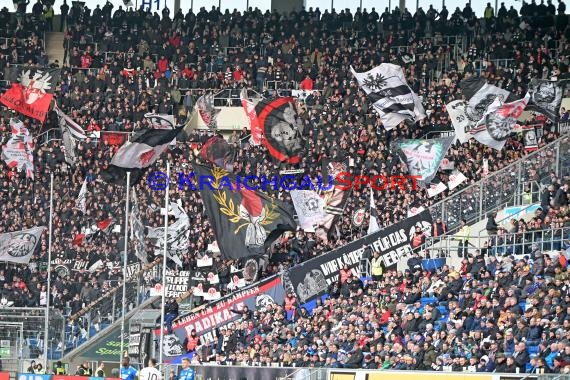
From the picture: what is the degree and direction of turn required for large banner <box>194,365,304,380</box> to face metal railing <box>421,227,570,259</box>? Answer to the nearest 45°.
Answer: approximately 135° to its left

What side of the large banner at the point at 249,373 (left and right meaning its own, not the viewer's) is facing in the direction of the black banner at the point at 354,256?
back

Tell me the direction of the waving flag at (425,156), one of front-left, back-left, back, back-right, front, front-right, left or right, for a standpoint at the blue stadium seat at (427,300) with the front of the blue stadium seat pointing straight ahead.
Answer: back-right

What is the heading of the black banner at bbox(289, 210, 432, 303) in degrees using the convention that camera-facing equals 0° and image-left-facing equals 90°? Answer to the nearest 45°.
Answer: approximately 0°

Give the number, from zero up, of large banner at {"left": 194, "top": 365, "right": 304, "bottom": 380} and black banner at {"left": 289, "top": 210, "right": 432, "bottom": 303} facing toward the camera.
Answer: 2

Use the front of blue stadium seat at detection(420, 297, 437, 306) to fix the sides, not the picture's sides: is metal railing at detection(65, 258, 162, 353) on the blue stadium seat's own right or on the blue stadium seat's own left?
on the blue stadium seat's own right

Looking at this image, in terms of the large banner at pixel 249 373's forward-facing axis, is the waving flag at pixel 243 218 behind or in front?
behind

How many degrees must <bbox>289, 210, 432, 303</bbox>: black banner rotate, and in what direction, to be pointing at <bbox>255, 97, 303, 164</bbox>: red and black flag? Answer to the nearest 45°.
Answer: approximately 180°

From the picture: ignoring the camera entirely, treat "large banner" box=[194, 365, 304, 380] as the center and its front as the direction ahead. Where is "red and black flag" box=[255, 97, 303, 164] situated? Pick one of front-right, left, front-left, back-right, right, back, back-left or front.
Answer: back
